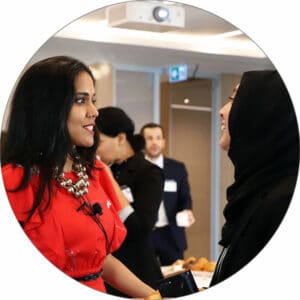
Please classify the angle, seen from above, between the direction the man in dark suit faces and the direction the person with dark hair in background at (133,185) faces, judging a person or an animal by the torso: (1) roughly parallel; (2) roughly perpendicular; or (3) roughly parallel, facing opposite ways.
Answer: roughly perpendicular

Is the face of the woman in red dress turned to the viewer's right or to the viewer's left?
to the viewer's right

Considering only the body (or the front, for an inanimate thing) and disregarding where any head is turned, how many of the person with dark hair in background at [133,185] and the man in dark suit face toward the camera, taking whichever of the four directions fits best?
1

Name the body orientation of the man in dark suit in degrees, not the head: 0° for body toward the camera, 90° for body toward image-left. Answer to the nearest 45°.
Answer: approximately 0°
